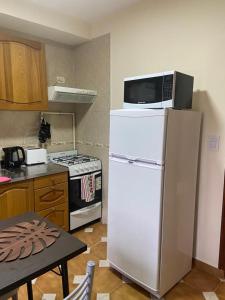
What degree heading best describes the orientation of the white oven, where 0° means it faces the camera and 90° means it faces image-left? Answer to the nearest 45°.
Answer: approximately 315°

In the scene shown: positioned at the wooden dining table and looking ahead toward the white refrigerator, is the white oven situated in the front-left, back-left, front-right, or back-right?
front-left

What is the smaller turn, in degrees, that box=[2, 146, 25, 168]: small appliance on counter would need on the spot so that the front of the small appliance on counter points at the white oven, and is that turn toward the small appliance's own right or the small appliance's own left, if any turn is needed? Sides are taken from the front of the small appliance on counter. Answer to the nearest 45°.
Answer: approximately 45° to the small appliance's own left

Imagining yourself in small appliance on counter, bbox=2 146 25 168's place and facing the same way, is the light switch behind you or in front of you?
in front

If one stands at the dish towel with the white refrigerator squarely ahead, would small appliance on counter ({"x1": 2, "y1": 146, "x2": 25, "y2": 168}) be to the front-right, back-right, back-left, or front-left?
back-right

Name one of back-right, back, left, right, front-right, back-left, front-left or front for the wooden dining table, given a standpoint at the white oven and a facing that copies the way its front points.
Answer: front-right

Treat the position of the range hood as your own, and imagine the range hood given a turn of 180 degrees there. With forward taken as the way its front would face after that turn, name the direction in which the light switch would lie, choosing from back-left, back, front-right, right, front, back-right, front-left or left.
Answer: back

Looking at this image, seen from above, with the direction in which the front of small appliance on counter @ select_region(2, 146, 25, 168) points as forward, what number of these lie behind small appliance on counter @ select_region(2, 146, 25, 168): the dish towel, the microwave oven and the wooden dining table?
0

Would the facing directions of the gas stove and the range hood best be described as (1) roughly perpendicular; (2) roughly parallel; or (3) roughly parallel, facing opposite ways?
roughly parallel
